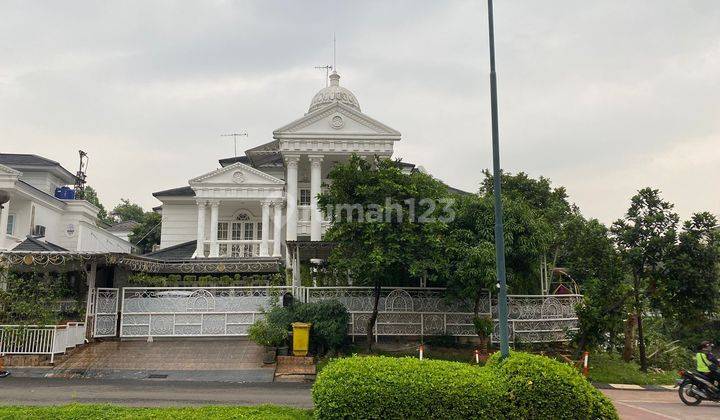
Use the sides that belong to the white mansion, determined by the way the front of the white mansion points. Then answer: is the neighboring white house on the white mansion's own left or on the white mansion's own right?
on the white mansion's own right

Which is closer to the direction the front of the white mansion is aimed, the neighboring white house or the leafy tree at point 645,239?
the leafy tree

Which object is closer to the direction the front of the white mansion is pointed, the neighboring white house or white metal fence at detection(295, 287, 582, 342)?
the white metal fence

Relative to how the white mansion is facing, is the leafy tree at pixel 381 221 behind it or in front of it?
in front

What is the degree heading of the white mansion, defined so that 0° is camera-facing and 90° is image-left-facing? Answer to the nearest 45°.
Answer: approximately 0°

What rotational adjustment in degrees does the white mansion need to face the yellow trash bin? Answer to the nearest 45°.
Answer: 0° — it already faces it

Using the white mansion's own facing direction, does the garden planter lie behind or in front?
in front

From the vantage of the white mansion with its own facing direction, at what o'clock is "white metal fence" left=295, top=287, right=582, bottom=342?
The white metal fence is roughly at 11 o'clock from the white mansion.

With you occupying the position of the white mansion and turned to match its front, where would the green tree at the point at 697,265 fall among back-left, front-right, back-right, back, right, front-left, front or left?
front-left

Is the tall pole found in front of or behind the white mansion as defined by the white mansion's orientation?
in front

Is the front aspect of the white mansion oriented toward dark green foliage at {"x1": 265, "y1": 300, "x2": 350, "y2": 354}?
yes
